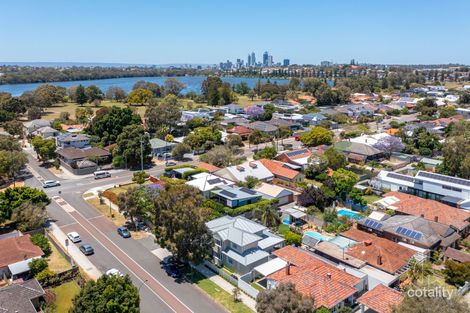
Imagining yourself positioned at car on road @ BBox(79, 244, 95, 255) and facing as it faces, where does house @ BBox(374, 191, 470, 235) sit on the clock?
The house is roughly at 5 o'clock from the car on road.

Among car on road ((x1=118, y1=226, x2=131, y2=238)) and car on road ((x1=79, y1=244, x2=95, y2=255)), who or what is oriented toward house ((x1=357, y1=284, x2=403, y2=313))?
car on road ((x1=118, y1=226, x2=131, y2=238))

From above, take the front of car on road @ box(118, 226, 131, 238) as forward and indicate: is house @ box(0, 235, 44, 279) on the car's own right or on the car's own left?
on the car's own right

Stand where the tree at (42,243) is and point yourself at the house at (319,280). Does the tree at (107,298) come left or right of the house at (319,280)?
right

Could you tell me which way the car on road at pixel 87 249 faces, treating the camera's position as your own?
facing away from the viewer and to the left of the viewer

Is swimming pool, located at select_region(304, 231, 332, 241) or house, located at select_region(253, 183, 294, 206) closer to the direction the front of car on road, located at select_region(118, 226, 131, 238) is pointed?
the swimming pool

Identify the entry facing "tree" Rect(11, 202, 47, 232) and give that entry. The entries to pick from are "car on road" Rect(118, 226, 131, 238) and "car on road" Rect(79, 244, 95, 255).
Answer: "car on road" Rect(79, 244, 95, 255)

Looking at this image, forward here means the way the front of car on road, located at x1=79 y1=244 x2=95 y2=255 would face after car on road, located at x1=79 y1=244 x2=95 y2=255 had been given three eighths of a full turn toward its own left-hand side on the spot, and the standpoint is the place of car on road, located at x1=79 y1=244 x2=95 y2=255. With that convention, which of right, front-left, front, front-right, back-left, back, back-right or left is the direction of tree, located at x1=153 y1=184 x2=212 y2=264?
front-left

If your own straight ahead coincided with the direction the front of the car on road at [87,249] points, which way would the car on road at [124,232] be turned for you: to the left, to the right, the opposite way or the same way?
the opposite way

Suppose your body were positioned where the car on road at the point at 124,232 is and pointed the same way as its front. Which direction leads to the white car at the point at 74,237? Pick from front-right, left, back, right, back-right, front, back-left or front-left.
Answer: back-right

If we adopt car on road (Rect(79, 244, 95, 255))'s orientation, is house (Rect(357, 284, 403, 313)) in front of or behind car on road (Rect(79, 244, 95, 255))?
behind
